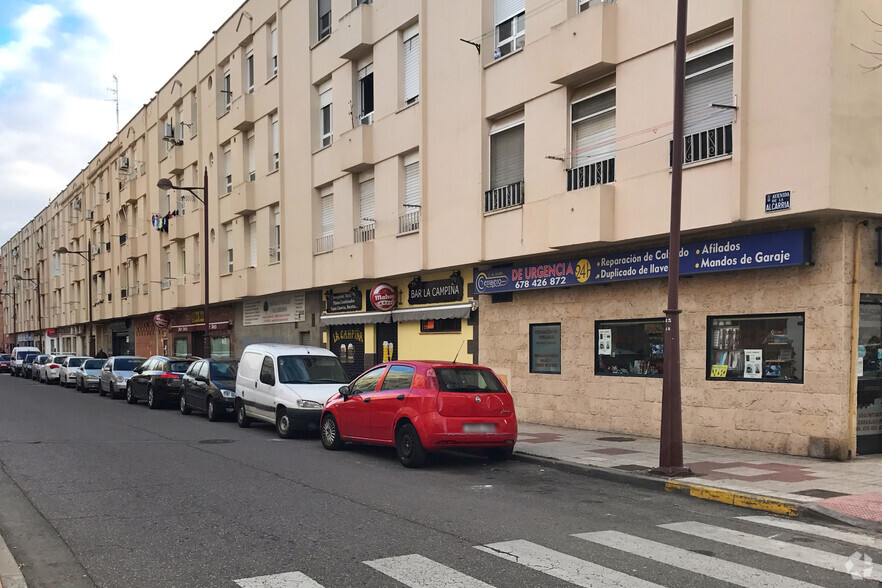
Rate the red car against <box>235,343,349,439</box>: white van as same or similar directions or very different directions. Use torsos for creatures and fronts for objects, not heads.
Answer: very different directions

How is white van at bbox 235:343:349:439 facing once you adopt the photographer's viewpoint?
facing the viewer and to the right of the viewer

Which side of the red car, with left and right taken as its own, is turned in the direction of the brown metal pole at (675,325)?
back

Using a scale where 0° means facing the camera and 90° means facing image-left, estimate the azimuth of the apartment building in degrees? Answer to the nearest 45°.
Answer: approximately 45°

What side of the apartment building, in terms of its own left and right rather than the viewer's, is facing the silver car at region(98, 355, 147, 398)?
right

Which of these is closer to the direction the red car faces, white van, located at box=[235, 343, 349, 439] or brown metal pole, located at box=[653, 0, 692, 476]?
the white van

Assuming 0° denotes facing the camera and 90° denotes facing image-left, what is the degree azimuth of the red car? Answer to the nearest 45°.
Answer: approximately 135°

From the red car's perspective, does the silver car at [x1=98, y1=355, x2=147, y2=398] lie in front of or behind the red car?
in front

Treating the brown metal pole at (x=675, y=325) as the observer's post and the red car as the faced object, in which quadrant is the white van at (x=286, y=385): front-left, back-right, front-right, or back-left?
front-right

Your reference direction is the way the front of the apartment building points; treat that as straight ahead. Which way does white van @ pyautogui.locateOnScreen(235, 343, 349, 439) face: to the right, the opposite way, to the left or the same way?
to the left

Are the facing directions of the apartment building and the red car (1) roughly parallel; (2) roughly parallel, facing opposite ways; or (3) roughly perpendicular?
roughly perpendicular
